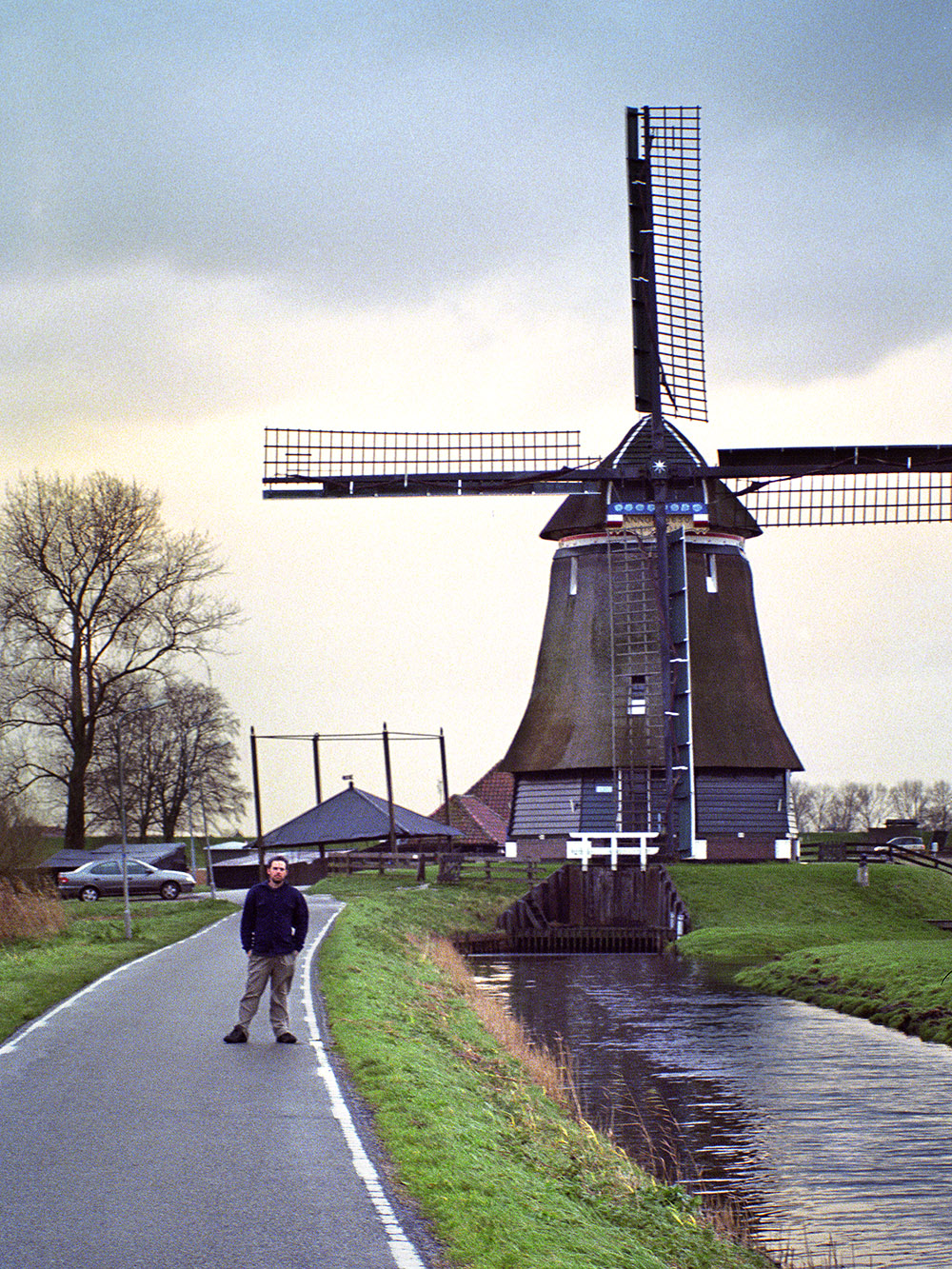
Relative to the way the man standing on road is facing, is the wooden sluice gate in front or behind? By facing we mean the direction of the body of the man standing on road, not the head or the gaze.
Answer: behind

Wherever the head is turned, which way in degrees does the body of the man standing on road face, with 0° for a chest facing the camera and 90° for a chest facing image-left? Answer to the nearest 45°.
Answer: approximately 0°
